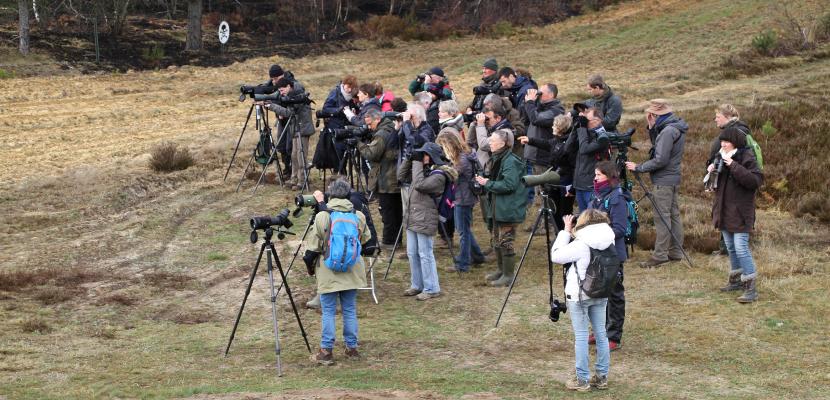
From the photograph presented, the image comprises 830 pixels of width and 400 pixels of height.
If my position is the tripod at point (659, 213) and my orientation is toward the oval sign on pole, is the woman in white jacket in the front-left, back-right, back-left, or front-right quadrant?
back-left

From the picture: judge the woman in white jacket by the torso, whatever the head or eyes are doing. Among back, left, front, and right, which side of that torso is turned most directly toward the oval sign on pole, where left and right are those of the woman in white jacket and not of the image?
front

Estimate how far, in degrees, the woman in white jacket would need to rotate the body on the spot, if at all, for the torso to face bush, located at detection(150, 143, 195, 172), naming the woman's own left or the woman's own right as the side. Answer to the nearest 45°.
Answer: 0° — they already face it

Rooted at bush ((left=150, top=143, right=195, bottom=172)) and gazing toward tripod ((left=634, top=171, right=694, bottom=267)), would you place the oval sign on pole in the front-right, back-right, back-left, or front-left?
back-left

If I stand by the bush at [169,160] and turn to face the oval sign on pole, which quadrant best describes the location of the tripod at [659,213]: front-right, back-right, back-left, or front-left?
back-right

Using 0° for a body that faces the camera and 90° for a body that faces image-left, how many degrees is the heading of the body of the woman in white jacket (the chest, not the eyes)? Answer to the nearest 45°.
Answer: approximately 135°

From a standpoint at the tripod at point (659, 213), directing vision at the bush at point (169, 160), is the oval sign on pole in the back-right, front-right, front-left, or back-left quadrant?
front-right

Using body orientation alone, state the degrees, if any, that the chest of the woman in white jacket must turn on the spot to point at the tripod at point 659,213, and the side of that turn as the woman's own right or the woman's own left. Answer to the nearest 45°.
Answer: approximately 45° to the woman's own right
